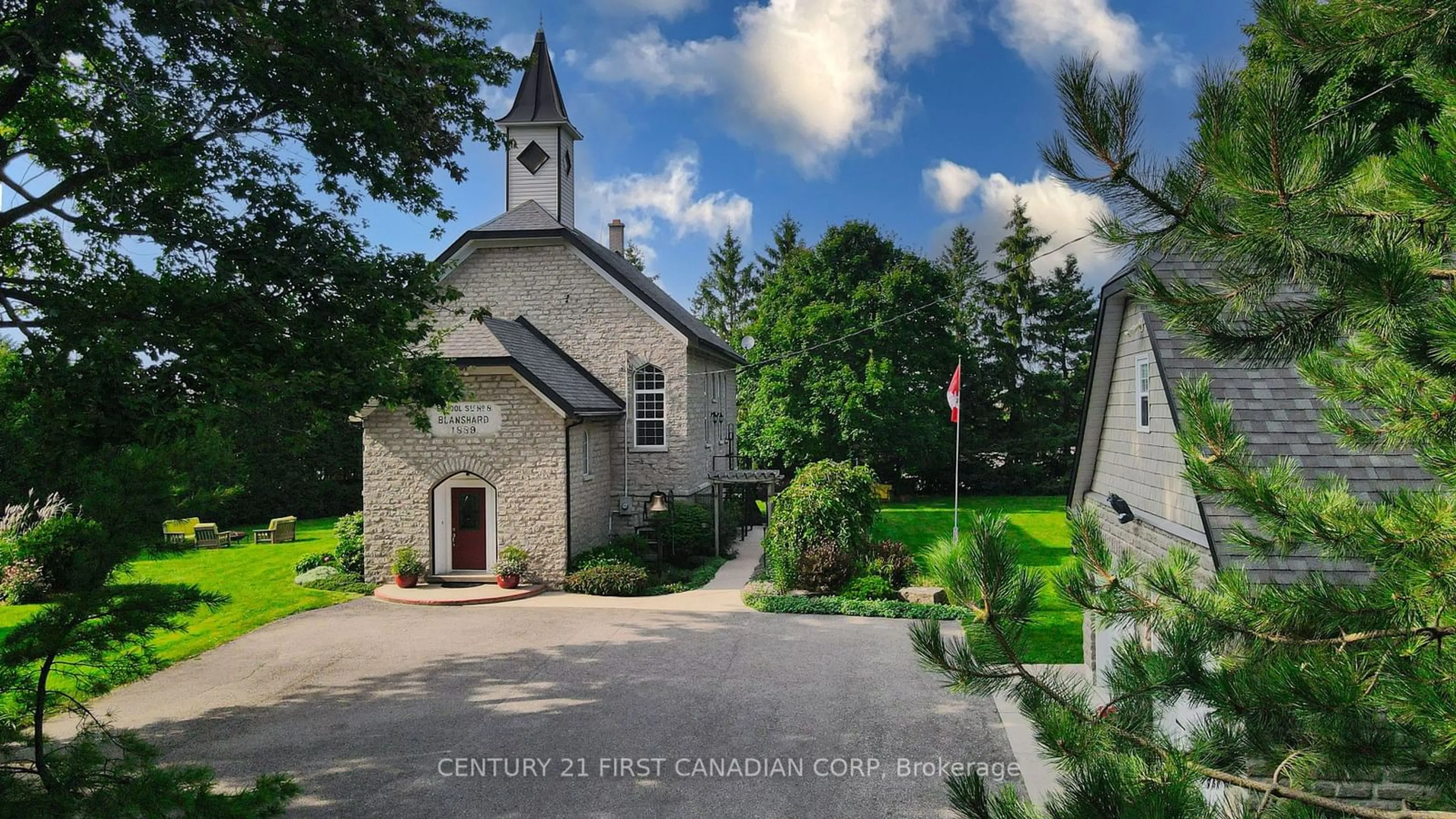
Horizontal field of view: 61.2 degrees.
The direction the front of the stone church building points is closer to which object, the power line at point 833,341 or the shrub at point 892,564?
the shrub

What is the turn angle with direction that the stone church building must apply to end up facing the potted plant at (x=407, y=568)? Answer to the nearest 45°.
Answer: approximately 45° to its right

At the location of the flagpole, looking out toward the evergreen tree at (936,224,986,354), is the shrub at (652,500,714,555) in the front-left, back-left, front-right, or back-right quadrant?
back-left

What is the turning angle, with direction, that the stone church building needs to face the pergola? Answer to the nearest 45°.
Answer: approximately 90° to its left

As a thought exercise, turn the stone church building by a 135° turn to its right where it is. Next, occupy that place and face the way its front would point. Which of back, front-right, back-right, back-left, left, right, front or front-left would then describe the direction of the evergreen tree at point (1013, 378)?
right

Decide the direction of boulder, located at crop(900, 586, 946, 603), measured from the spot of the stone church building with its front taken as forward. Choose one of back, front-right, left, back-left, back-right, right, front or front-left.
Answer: front-left

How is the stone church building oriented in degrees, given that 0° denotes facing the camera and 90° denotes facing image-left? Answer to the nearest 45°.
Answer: approximately 0°
